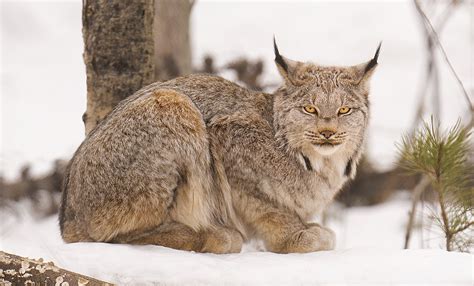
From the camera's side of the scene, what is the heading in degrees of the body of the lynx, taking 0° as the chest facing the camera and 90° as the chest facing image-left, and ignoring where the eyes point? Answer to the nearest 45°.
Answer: approximately 270°

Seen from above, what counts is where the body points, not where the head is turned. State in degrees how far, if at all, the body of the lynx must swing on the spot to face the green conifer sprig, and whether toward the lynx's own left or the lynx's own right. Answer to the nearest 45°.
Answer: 0° — it already faces it

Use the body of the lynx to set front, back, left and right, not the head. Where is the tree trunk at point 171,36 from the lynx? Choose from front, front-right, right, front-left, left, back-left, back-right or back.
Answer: left

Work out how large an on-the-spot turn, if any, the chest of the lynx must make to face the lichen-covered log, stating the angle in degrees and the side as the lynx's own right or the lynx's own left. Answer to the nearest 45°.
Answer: approximately 135° to the lynx's own right

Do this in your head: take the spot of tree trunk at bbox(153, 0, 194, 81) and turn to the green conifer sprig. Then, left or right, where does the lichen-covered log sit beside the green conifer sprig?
right

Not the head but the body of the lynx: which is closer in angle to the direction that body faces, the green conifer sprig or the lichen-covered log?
the green conifer sprig
